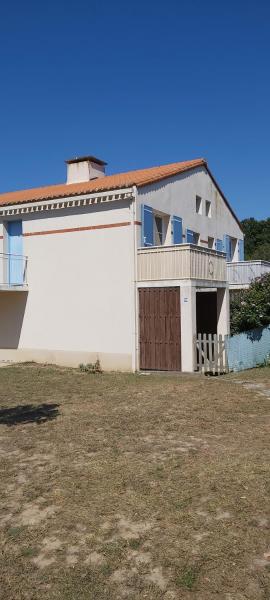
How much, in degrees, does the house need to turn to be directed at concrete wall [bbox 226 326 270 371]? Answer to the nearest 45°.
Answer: approximately 45° to its left

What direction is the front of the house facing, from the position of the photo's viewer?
facing the viewer and to the right of the viewer

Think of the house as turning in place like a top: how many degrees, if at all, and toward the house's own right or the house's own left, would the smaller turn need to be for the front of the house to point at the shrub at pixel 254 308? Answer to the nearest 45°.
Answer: approximately 45° to the house's own left
